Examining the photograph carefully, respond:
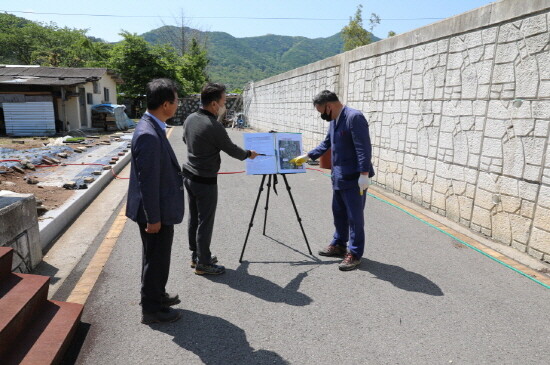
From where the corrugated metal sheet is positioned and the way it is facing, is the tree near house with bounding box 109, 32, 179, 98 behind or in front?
behind

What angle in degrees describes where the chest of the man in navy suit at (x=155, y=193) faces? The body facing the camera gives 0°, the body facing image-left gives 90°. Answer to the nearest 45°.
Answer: approximately 270°

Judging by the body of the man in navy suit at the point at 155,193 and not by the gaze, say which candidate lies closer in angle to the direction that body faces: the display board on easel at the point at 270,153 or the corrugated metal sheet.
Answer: the display board on easel

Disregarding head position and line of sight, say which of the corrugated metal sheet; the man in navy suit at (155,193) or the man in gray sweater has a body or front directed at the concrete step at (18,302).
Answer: the corrugated metal sheet

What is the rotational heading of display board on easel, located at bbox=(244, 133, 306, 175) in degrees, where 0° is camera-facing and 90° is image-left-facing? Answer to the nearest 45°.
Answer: approximately 0°

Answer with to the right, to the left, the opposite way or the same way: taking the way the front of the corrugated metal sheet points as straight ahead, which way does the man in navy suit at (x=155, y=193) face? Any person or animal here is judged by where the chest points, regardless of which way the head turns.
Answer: to the left

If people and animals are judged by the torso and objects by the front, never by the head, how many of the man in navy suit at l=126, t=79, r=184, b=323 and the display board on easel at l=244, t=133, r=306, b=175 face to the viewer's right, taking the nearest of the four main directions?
1

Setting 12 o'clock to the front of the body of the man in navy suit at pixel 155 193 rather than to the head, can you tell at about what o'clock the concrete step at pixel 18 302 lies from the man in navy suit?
The concrete step is roughly at 6 o'clock from the man in navy suit.

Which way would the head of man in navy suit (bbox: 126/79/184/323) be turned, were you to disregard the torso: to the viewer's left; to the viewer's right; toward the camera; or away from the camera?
to the viewer's right

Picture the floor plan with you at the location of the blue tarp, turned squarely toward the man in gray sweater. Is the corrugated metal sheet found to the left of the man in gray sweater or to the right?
right

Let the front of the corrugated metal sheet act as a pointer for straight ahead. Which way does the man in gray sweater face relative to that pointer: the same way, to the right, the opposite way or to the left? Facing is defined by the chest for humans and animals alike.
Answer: to the left

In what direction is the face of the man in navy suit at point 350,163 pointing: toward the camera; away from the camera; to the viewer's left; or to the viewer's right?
to the viewer's left
